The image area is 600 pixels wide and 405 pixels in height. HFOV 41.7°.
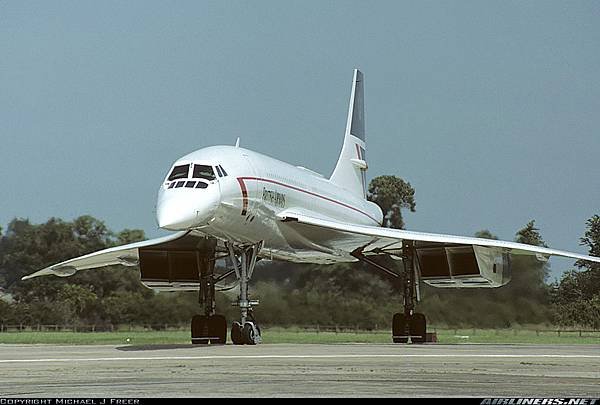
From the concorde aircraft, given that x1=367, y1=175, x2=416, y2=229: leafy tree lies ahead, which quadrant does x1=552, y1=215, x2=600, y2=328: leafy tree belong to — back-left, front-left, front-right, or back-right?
front-right

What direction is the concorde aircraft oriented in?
toward the camera

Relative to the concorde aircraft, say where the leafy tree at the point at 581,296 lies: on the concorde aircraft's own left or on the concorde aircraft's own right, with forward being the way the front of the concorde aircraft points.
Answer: on the concorde aircraft's own left

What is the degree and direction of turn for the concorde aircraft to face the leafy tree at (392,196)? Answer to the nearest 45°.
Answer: approximately 180°

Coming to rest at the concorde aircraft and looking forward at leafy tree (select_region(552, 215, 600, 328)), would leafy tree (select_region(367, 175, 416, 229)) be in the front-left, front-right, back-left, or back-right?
front-left
